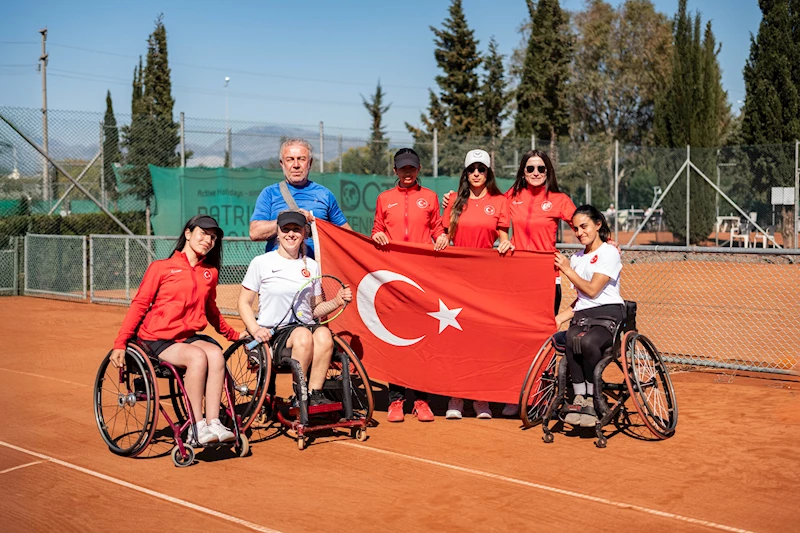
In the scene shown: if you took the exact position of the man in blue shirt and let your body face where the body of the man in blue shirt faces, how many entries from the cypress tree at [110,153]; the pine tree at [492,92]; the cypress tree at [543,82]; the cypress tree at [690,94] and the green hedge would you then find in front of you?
0

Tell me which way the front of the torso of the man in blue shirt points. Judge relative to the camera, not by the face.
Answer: toward the camera

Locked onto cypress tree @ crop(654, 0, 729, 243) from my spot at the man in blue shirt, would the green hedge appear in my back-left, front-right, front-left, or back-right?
front-left

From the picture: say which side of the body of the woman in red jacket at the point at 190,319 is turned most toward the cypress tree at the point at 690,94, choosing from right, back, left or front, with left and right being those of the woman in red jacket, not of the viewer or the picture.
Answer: left

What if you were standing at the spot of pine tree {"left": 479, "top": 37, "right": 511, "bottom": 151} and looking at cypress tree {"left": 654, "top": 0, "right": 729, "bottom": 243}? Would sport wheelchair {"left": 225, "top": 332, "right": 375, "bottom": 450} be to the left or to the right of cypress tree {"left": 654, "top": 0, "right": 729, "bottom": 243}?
right

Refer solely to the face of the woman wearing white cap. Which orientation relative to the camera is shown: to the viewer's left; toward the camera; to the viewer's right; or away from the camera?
toward the camera

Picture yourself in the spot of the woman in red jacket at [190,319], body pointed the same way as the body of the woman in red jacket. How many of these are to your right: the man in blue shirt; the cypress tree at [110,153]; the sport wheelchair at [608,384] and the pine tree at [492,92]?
0

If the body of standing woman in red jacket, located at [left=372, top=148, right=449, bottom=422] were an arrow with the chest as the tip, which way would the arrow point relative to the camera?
toward the camera

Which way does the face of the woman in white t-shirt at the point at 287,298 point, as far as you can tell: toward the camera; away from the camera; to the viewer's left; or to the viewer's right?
toward the camera

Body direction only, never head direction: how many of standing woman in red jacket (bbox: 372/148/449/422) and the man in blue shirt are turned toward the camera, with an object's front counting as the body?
2

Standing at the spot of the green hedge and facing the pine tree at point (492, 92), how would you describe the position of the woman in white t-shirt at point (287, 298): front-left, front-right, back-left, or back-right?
back-right

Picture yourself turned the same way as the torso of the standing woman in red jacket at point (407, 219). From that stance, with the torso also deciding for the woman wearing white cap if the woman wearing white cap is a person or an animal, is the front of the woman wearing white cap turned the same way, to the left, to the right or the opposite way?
the same way

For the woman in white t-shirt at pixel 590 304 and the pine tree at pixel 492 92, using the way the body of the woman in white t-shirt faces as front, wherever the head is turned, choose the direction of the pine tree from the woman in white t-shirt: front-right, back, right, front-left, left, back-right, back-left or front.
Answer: back-right

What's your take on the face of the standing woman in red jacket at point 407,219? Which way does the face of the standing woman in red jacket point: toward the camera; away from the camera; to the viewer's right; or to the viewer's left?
toward the camera

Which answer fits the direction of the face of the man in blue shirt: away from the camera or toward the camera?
toward the camera

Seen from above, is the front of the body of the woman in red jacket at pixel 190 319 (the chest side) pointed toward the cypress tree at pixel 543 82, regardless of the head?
no

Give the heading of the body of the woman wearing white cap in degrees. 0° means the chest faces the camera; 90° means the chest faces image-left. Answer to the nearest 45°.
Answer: approximately 0°

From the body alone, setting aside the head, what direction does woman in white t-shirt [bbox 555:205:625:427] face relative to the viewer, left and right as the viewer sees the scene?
facing the viewer and to the left of the viewer

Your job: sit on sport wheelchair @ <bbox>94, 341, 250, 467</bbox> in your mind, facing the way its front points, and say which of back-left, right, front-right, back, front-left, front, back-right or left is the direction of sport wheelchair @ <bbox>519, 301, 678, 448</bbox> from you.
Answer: front-left
